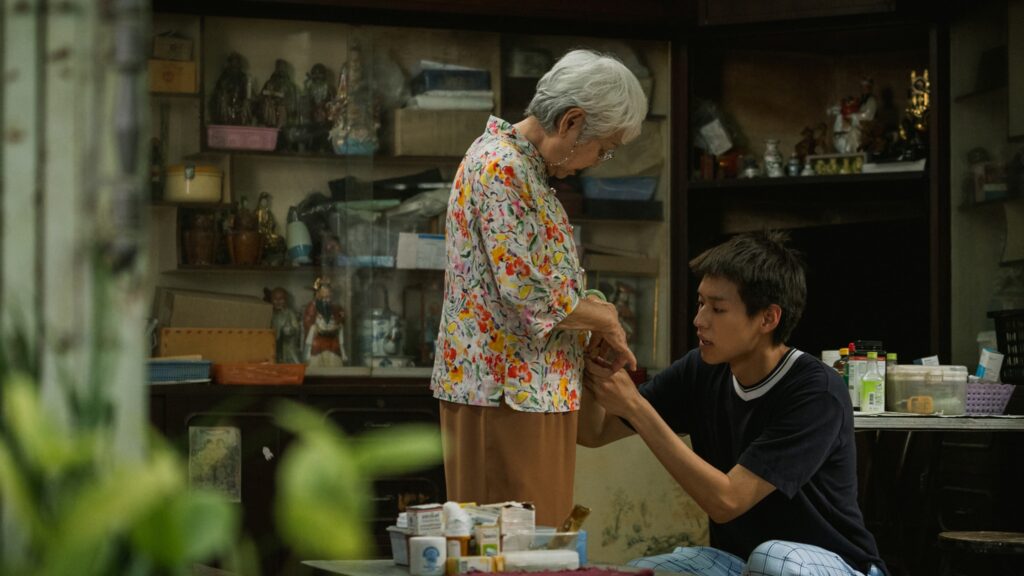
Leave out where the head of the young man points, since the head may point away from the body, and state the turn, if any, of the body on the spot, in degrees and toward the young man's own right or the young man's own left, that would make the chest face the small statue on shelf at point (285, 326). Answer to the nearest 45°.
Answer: approximately 90° to the young man's own right

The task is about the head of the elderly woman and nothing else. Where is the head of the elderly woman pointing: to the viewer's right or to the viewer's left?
to the viewer's right

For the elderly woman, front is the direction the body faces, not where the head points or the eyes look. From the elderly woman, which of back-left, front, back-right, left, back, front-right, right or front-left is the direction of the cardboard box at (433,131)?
left

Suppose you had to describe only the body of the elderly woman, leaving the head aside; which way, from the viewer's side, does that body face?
to the viewer's right

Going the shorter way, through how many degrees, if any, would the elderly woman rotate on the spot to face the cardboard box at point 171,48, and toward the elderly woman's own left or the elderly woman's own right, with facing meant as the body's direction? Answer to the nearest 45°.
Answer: approximately 135° to the elderly woman's own left

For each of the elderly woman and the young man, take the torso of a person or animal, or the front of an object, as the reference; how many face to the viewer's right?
1

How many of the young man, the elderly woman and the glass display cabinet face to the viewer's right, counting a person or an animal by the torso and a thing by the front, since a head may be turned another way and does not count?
1

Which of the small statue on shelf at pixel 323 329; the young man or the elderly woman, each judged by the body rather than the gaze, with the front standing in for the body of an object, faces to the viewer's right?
the elderly woman

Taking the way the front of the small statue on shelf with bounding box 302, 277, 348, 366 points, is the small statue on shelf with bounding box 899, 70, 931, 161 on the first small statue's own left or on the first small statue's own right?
on the first small statue's own left

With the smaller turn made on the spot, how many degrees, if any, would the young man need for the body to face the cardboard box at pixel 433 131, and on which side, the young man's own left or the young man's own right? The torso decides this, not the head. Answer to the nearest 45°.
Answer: approximately 90° to the young man's own right

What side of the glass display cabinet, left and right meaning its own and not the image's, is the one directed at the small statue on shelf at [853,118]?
left

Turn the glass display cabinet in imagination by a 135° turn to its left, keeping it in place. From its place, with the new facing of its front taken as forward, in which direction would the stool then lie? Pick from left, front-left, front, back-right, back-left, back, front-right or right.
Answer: right

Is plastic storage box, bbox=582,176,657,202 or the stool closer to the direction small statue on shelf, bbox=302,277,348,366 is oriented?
the stool

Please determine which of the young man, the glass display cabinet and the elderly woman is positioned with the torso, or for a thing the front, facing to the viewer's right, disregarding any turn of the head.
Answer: the elderly woman

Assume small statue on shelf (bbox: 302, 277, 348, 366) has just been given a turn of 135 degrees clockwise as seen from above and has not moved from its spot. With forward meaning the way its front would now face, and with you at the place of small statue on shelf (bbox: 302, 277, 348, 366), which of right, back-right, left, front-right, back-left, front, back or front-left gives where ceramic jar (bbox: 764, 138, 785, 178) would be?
back-right

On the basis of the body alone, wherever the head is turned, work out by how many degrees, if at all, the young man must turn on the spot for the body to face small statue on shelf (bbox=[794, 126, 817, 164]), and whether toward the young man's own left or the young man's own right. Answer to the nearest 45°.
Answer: approximately 135° to the young man's own right

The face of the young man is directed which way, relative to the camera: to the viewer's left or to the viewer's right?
to the viewer's left

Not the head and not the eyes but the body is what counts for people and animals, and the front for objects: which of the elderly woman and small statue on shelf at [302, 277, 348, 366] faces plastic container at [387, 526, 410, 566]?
the small statue on shelf

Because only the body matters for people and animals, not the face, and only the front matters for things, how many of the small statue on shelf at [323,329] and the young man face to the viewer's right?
0
